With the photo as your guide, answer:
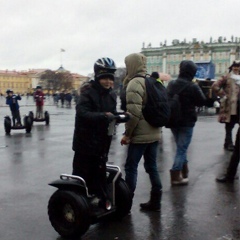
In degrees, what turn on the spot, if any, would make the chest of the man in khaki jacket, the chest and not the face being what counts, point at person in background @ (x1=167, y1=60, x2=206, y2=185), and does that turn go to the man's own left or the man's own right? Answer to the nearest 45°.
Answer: approximately 135° to the man's own right

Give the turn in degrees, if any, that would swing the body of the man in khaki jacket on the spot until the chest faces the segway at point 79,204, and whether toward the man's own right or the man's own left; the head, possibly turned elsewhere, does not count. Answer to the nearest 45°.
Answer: approximately 45° to the man's own left

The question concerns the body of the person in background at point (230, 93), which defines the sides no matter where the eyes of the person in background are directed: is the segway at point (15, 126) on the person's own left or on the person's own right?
on the person's own right

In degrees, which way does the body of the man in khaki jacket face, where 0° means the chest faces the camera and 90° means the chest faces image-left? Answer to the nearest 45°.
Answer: approximately 90°
